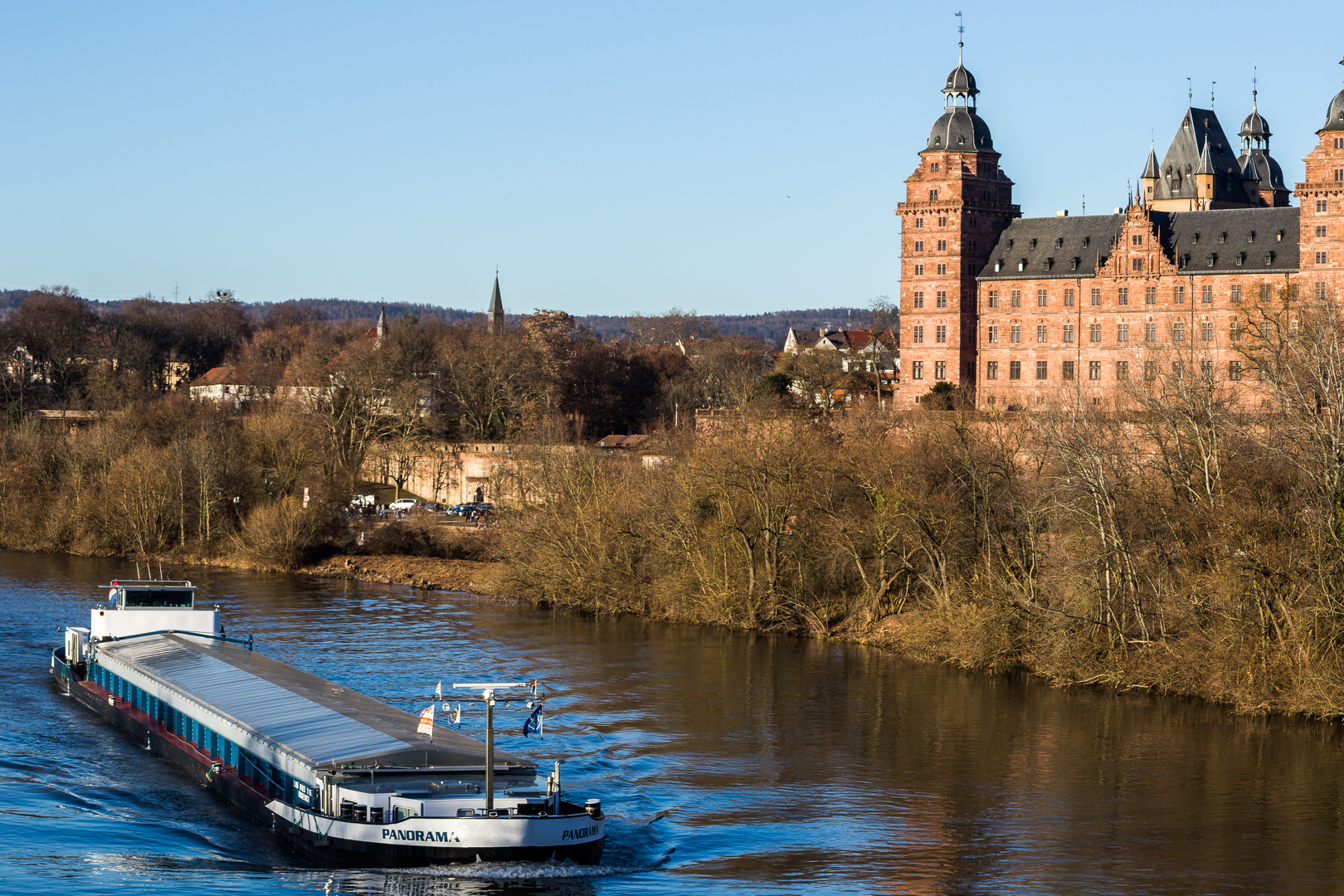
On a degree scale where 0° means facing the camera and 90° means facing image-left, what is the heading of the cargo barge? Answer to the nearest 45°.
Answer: approximately 315°
